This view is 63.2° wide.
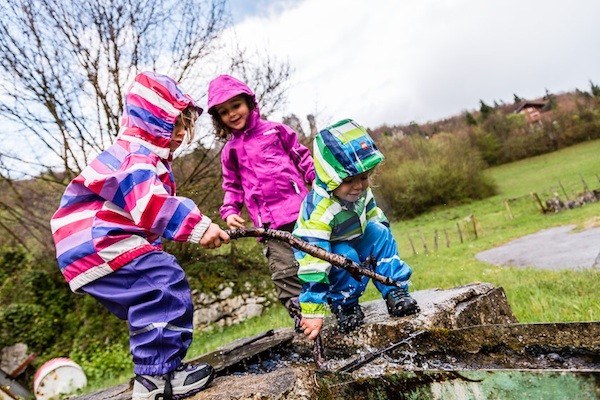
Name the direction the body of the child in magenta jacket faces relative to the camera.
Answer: toward the camera

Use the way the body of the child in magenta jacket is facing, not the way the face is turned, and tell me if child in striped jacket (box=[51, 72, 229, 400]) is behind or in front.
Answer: in front

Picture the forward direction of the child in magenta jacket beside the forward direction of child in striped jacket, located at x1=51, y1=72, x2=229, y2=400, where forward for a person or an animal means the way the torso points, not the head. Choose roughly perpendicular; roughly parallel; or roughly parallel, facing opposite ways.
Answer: roughly perpendicular

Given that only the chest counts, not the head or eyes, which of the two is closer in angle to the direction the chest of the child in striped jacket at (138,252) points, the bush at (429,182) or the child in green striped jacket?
the child in green striped jacket

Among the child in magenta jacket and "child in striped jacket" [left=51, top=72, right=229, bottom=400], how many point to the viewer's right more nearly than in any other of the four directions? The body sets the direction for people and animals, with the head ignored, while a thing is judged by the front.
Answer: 1

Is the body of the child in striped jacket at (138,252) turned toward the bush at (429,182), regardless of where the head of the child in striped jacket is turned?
no

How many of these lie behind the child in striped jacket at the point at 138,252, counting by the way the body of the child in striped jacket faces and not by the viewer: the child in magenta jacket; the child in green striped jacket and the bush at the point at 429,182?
0

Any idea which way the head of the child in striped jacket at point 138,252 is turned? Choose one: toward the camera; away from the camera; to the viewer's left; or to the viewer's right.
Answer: to the viewer's right

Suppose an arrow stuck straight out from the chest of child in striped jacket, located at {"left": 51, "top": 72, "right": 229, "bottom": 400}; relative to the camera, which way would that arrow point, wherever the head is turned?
to the viewer's right

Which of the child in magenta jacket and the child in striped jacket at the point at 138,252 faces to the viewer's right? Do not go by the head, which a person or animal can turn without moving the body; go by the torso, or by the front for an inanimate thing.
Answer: the child in striped jacket
